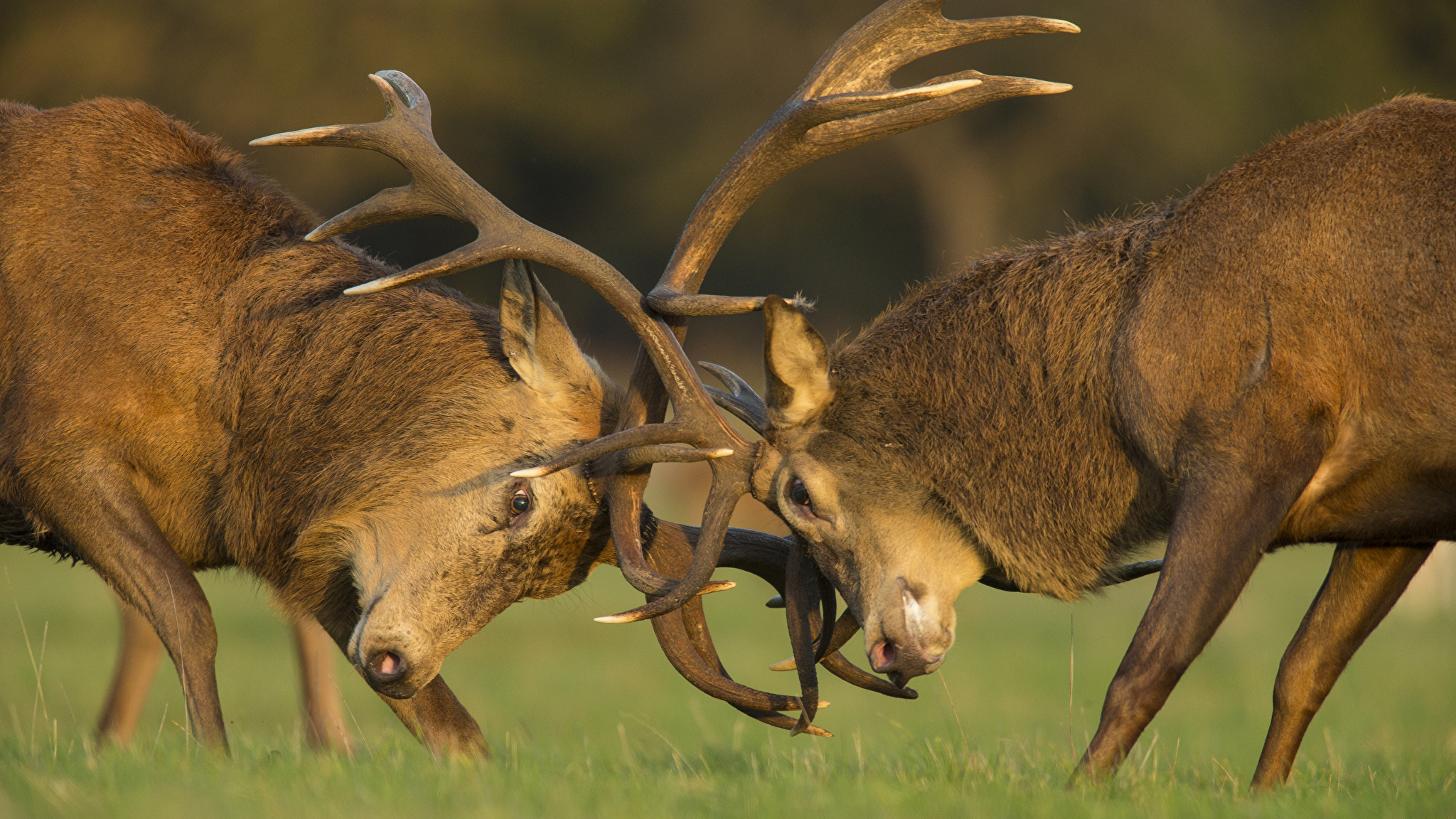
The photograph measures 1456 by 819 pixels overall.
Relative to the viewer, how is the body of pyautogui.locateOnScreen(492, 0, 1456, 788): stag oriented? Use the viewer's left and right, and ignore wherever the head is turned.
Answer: facing to the left of the viewer

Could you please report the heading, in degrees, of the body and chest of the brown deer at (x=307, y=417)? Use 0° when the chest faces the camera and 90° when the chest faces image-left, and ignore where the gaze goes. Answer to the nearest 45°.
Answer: approximately 270°

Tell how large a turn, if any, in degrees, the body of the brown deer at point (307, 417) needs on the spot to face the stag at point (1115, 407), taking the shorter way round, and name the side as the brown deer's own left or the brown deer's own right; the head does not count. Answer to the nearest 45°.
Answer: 0° — it already faces it

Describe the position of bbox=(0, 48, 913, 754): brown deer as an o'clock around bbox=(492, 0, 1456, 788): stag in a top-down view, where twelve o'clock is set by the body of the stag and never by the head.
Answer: The brown deer is roughly at 12 o'clock from the stag.

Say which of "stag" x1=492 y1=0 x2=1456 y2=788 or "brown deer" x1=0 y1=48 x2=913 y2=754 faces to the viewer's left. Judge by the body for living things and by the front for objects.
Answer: the stag

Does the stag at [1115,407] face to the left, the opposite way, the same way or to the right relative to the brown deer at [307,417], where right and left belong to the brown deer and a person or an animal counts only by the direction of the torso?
the opposite way

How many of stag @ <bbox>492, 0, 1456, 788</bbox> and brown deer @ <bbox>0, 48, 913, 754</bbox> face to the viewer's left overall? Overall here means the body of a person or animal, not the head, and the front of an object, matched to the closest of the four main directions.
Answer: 1
